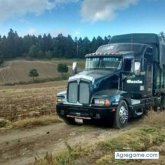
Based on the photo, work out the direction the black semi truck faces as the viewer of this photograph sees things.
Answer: facing the viewer and to the left of the viewer
